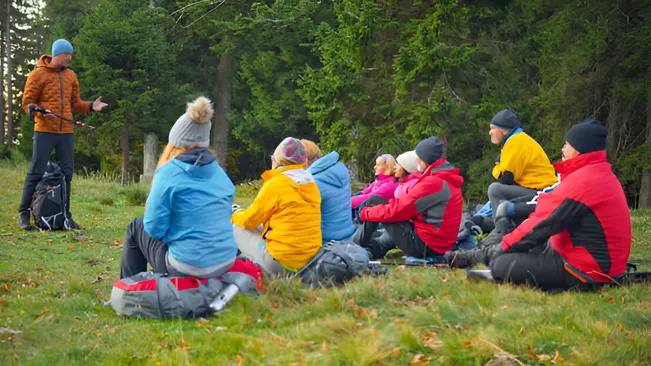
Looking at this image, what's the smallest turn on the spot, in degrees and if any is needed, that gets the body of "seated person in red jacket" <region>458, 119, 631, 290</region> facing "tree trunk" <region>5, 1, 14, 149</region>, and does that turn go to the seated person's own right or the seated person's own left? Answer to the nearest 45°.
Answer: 0° — they already face it

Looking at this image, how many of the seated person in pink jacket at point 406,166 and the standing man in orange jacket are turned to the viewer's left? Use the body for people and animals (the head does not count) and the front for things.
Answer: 1

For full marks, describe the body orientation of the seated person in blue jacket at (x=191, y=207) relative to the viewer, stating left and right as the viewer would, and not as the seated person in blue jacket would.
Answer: facing away from the viewer and to the left of the viewer

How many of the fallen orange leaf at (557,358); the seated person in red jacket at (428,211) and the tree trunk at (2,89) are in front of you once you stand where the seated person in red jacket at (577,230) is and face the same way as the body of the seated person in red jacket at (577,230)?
2

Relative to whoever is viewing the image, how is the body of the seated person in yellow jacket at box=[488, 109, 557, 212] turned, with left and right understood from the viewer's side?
facing to the left of the viewer

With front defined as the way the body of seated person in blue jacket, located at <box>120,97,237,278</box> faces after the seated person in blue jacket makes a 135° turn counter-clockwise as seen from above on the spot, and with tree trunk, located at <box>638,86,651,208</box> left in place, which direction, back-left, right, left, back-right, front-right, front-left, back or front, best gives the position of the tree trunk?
back-left

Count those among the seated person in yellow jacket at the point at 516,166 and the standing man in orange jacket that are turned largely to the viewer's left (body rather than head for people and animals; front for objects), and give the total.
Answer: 1

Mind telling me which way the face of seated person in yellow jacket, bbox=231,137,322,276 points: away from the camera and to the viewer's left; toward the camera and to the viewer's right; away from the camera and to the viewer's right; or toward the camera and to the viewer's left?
away from the camera and to the viewer's left

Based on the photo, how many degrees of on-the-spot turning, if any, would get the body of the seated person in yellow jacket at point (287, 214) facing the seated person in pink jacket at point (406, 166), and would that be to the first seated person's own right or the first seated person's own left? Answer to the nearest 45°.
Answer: approximately 90° to the first seated person's own right

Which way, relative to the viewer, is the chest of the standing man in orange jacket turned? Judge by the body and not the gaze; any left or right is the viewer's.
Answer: facing the viewer and to the right of the viewer

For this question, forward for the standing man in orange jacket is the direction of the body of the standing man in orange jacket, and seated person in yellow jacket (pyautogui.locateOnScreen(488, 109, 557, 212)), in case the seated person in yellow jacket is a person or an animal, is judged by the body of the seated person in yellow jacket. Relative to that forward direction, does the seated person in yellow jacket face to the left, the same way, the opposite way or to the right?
the opposite way

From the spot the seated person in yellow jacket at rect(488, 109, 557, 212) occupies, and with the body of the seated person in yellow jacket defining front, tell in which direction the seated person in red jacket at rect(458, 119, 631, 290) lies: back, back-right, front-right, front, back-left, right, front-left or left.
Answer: left

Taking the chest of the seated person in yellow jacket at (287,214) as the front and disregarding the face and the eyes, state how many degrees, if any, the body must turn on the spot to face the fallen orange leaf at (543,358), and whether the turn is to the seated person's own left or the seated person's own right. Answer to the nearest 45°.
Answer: approximately 180°

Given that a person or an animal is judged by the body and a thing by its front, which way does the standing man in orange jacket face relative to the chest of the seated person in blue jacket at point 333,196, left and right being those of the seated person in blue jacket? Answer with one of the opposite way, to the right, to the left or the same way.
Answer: the opposite way

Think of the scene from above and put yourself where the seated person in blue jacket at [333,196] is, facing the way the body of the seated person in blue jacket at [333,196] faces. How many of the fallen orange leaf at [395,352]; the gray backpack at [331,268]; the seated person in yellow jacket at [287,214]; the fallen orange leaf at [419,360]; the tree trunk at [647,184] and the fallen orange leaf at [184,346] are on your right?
1

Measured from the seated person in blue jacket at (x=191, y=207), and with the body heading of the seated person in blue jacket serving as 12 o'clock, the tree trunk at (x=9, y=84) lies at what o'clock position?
The tree trunk is roughly at 1 o'clock from the seated person in blue jacket.

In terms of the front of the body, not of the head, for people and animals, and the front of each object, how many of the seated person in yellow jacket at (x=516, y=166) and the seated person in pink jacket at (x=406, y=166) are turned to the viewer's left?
2

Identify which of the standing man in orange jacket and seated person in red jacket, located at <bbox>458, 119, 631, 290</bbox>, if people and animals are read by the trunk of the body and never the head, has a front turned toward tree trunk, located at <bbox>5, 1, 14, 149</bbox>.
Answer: the seated person in red jacket

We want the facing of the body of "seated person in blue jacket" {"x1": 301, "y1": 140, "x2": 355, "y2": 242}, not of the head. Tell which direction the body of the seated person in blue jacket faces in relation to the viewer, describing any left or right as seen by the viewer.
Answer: facing away from the viewer and to the left of the viewer

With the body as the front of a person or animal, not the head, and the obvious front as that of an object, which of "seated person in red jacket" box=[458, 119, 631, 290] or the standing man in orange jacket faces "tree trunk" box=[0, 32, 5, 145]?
the seated person in red jacket

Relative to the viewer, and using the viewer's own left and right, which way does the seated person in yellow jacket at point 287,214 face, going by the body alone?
facing away from the viewer and to the left of the viewer
